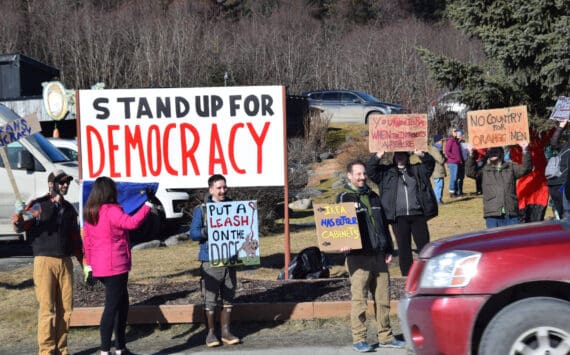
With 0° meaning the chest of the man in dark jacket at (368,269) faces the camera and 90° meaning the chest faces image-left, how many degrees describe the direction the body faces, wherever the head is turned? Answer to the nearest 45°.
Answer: approximately 315°

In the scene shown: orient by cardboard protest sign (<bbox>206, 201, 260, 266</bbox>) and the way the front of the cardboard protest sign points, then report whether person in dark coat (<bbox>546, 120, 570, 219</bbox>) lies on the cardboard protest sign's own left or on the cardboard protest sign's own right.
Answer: on the cardboard protest sign's own left

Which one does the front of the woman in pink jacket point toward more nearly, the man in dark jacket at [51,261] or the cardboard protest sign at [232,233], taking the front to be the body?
the cardboard protest sign

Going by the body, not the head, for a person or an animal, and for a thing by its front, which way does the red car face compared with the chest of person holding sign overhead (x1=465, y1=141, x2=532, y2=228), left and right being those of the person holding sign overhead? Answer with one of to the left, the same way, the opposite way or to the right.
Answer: to the right

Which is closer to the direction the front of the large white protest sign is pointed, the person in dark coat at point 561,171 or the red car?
the red car

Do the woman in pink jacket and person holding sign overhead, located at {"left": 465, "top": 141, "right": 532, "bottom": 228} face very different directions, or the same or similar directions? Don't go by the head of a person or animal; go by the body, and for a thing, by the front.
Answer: very different directions

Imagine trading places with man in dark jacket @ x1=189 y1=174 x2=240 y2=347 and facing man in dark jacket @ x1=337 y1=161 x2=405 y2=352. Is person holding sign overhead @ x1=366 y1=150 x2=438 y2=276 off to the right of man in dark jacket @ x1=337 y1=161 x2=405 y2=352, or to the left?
left

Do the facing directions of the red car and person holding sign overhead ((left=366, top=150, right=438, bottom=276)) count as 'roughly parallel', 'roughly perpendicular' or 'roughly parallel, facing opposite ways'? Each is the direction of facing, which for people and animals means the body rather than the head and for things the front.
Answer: roughly perpendicular

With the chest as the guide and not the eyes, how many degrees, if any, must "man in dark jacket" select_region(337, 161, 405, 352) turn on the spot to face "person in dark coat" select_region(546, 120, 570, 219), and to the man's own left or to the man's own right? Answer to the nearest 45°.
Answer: approximately 90° to the man's own left

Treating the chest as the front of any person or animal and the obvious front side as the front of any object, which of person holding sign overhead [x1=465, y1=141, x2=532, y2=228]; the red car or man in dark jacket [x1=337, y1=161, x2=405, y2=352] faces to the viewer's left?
the red car
